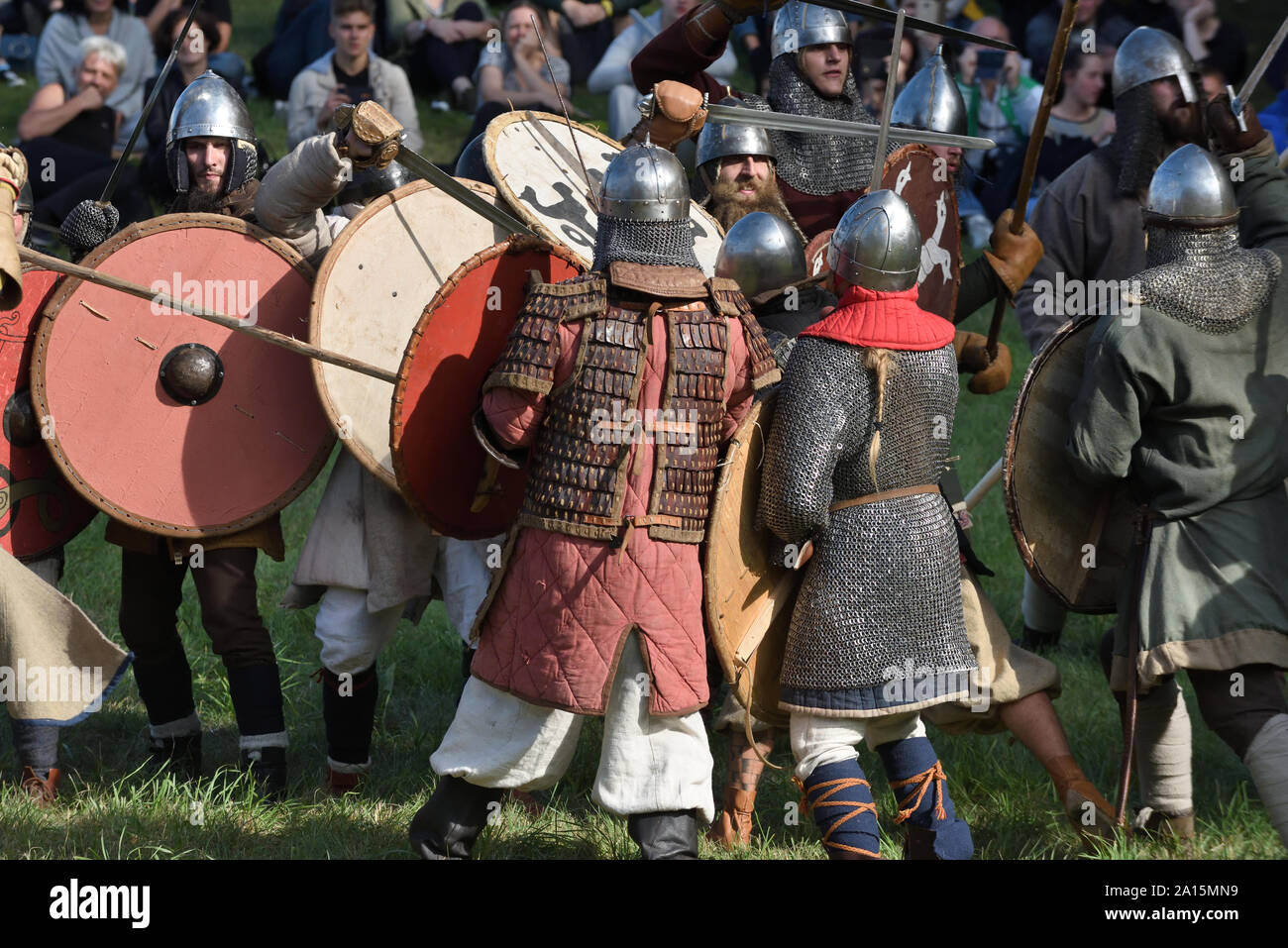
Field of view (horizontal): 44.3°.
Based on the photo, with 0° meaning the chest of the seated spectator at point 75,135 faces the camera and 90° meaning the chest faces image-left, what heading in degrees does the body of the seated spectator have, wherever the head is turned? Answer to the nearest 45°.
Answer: approximately 315°

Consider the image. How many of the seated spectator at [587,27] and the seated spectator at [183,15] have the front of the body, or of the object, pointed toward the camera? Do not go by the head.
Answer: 2

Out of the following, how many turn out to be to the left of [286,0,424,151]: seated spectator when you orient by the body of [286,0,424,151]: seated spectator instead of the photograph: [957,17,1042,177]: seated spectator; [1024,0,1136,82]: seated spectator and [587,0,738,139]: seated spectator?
3

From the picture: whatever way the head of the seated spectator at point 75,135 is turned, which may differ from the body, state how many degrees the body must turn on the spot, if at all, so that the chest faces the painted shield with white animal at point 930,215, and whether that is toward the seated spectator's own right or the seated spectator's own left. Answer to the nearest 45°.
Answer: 0° — they already face it

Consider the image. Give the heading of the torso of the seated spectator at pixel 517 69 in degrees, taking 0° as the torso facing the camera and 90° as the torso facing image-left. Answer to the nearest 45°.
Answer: approximately 0°

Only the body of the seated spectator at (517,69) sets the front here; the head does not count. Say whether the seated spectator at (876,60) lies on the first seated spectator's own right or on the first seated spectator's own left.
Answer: on the first seated spectator's own left

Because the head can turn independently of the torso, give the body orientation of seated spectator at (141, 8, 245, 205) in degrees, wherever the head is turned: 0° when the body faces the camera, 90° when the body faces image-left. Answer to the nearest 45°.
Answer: approximately 0°
